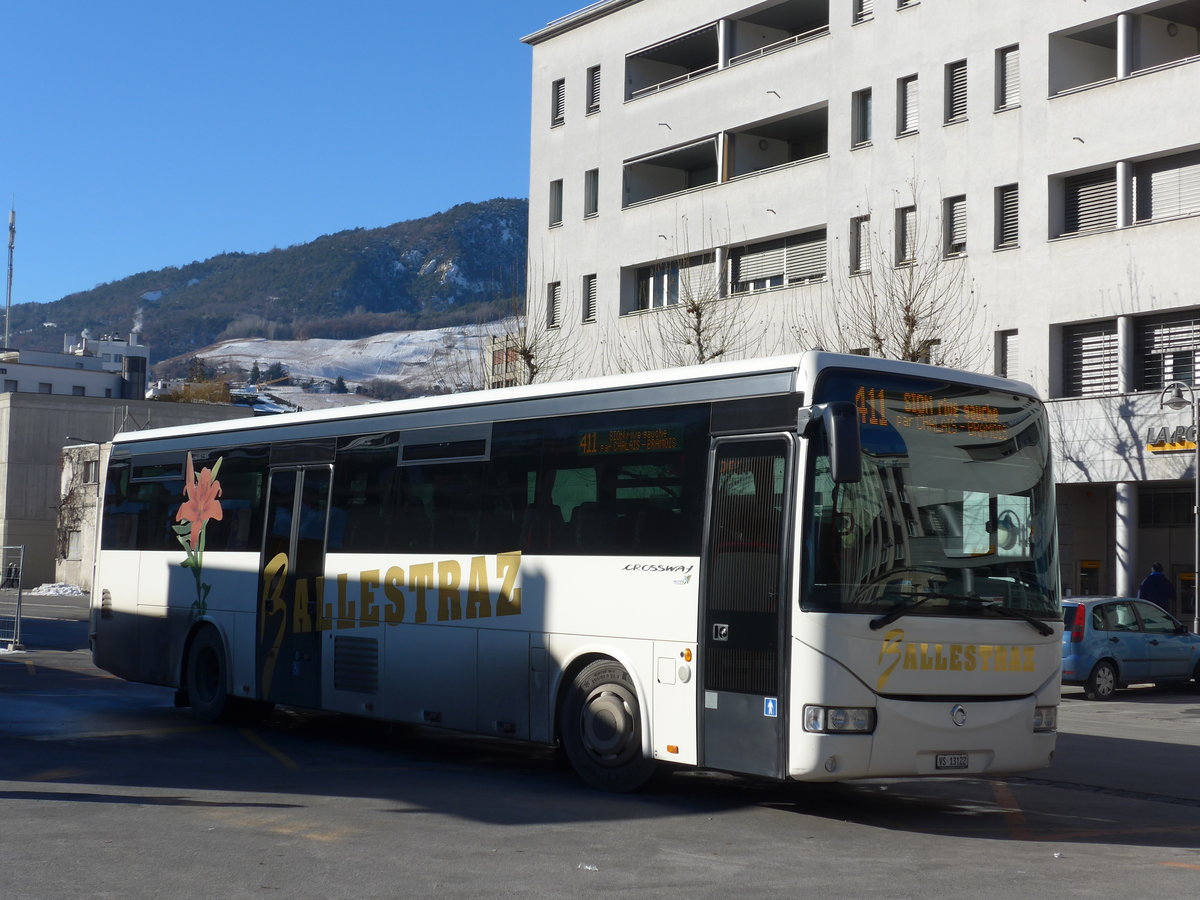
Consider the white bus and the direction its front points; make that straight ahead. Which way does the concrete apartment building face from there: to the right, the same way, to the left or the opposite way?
to the right

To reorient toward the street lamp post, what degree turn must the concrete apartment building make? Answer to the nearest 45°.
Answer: approximately 90° to its left

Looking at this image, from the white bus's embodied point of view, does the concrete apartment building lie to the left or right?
on its left

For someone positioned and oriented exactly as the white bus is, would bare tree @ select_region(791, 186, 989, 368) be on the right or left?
on its left

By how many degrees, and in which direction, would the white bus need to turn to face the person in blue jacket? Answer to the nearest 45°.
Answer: approximately 90° to its left

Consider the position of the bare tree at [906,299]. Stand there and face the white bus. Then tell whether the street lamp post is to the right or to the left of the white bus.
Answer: left

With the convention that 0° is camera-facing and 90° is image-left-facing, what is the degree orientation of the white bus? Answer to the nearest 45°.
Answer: approximately 315°

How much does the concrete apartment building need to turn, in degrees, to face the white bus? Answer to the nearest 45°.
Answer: approximately 45° to its left

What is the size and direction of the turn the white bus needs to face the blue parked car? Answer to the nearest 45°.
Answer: approximately 90° to its left

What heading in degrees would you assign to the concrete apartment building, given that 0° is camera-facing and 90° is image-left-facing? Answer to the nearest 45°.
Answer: approximately 45°

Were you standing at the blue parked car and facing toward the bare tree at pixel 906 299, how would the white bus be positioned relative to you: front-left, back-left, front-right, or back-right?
back-left
